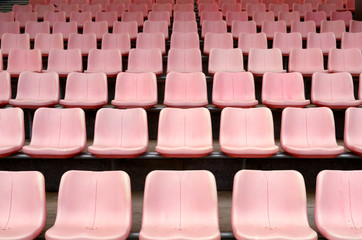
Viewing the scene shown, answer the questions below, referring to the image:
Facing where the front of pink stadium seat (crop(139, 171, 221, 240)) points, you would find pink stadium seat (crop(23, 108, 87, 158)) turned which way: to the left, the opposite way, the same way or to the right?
the same way

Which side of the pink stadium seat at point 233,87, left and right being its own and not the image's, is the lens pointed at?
front

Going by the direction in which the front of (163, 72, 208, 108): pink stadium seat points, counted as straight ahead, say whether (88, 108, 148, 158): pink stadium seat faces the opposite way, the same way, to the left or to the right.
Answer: the same way

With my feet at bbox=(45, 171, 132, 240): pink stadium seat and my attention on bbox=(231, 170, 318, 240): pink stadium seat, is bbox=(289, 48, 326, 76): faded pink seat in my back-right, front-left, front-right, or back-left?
front-left

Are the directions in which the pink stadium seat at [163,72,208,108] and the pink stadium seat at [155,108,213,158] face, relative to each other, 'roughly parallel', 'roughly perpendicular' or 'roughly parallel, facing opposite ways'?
roughly parallel

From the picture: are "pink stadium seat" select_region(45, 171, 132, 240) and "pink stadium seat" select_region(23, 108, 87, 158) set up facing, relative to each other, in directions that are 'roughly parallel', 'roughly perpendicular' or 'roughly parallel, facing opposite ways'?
roughly parallel

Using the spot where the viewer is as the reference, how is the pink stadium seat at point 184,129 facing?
facing the viewer

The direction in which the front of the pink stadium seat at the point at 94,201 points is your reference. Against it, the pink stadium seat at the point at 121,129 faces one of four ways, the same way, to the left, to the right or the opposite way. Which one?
the same way

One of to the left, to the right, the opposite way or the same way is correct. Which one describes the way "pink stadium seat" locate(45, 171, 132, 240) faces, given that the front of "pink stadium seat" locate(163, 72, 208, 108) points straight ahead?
the same way

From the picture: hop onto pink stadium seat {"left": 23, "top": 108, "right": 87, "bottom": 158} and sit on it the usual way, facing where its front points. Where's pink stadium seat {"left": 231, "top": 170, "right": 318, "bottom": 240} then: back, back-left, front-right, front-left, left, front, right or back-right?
front-left

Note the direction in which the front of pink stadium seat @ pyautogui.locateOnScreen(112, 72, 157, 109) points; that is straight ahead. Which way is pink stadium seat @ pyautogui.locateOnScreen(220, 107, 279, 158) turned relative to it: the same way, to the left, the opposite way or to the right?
the same way

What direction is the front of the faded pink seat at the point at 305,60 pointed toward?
toward the camera

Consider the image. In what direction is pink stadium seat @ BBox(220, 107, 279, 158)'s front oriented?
toward the camera

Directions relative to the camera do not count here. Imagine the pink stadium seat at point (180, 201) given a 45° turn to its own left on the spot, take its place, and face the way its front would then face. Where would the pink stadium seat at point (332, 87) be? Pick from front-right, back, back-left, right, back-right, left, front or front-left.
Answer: left

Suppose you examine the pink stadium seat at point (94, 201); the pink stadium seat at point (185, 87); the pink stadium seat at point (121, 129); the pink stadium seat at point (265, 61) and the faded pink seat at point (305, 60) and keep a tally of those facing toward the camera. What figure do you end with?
5

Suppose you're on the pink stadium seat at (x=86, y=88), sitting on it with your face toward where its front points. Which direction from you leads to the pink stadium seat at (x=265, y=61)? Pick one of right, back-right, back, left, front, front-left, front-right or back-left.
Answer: left

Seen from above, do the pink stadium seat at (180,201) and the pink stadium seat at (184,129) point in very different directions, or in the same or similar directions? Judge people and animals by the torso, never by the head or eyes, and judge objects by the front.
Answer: same or similar directions

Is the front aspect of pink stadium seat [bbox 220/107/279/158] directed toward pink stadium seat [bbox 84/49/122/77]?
no

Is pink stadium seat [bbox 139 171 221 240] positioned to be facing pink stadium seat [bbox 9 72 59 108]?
no

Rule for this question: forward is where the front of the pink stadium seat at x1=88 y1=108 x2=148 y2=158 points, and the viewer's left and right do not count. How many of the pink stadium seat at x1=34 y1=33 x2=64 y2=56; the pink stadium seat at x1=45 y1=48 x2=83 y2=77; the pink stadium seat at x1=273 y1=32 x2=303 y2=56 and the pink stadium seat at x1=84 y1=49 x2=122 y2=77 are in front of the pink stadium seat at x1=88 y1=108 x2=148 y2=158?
0
